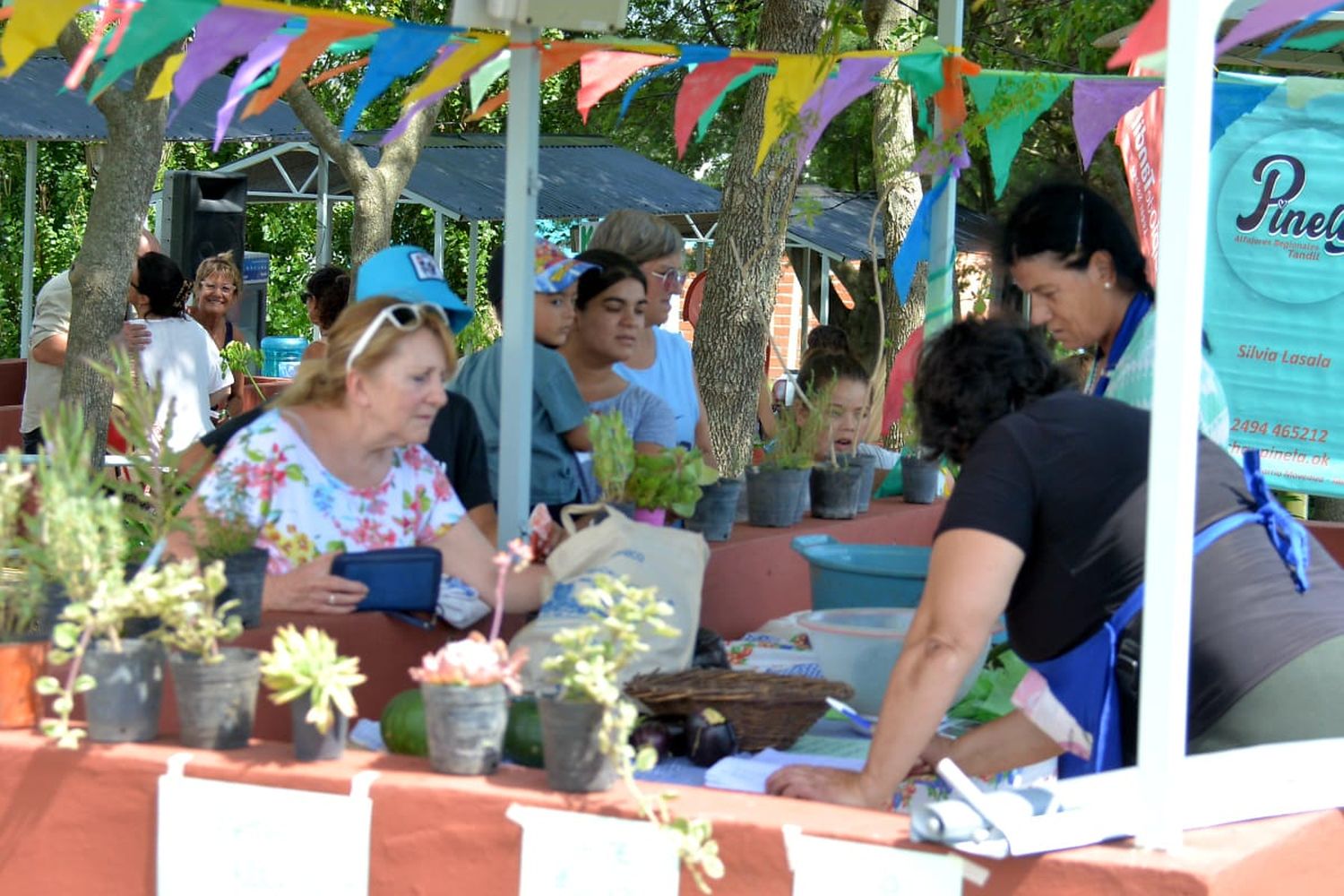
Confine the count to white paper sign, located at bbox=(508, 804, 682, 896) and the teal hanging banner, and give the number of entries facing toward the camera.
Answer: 2

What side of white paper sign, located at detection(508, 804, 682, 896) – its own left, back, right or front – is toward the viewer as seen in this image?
front

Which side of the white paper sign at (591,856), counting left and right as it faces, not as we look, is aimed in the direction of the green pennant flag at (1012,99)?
back

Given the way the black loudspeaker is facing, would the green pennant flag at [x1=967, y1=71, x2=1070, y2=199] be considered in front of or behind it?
in front

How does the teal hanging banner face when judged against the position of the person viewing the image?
facing the viewer

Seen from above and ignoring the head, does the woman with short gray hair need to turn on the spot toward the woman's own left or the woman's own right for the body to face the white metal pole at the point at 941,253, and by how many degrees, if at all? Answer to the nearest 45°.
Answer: approximately 90° to the woman's own left

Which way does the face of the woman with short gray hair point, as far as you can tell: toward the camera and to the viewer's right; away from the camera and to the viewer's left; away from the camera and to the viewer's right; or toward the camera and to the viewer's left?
toward the camera and to the viewer's right

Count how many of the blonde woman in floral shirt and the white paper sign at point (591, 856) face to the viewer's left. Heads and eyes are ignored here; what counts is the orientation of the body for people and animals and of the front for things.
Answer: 0

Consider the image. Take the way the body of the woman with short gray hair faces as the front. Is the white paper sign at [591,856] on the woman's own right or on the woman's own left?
on the woman's own right

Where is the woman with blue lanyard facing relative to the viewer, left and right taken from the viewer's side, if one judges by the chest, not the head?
facing to the left of the viewer

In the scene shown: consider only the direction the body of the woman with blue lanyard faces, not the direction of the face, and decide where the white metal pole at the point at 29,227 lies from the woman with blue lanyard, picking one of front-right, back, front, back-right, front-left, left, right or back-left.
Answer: front-right

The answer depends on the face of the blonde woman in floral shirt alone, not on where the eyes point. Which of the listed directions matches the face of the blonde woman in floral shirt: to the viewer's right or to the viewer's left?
to the viewer's right

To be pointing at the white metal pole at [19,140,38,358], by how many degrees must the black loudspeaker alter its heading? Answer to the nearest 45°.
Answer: approximately 135° to its right

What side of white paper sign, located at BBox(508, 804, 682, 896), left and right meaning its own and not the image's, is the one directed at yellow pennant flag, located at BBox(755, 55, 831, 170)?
back

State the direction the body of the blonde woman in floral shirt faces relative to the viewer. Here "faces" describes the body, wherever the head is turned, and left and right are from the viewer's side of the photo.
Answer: facing the viewer and to the right of the viewer

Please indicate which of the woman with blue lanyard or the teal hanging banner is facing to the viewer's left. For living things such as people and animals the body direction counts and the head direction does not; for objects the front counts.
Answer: the woman with blue lanyard
